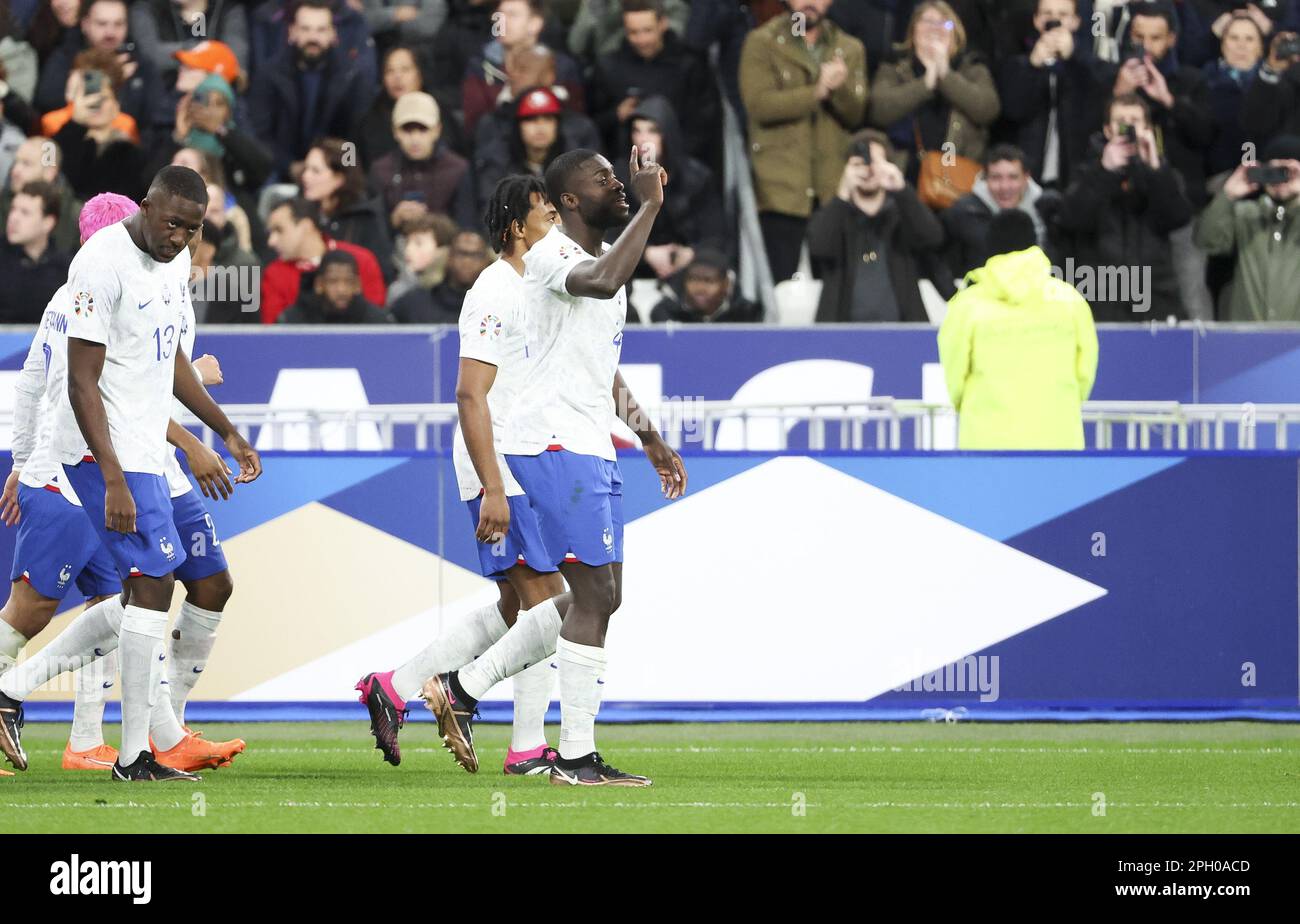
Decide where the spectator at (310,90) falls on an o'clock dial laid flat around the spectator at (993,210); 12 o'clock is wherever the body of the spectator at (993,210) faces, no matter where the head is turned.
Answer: the spectator at (310,90) is roughly at 3 o'clock from the spectator at (993,210).

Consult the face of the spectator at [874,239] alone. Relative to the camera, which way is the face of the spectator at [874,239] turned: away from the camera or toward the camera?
toward the camera

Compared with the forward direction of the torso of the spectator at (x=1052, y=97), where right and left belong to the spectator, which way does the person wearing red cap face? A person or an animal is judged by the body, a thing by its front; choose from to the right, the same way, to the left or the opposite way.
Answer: the same way

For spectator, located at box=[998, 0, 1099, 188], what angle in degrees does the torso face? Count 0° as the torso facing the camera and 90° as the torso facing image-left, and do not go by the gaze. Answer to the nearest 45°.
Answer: approximately 0°

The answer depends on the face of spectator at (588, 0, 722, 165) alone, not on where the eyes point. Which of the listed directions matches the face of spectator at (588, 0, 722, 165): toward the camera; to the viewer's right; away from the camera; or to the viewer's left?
toward the camera

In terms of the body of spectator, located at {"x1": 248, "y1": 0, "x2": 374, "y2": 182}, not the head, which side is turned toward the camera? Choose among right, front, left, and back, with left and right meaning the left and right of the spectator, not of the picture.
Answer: front

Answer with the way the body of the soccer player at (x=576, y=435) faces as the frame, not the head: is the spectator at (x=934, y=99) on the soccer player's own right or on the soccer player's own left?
on the soccer player's own left

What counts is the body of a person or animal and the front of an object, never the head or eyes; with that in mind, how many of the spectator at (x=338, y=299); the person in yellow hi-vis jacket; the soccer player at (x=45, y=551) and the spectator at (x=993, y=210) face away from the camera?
1

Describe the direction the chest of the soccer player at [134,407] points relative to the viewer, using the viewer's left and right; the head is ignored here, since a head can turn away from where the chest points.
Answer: facing the viewer and to the right of the viewer

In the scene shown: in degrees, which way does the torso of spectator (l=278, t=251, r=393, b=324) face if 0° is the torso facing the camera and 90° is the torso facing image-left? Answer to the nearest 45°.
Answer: approximately 0°

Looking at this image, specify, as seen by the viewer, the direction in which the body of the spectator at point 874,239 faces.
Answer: toward the camera

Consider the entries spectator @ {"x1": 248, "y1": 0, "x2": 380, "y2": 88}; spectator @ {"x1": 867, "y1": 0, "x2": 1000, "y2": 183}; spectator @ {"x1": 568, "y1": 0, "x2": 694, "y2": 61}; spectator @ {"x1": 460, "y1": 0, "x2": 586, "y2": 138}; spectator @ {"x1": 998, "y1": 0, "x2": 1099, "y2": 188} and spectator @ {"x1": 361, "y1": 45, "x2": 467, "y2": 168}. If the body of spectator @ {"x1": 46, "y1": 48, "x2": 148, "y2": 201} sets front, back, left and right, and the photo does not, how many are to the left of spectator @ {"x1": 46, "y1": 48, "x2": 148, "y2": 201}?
6

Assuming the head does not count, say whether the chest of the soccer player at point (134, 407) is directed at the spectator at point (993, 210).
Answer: no

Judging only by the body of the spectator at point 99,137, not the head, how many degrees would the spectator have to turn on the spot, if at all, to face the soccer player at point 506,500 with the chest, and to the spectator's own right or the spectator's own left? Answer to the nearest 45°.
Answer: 0° — they already face them

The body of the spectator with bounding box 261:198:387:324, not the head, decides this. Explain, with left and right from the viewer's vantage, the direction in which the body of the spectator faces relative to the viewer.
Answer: facing the viewer and to the left of the viewer

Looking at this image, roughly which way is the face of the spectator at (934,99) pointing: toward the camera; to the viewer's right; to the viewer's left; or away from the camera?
toward the camera

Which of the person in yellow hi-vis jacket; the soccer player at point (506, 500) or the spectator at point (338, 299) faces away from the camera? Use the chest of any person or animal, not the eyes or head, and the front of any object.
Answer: the person in yellow hi-vis jacket

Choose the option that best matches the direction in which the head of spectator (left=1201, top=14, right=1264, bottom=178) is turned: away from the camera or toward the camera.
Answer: toward the camera

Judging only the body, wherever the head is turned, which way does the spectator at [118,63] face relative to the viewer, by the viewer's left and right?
facing the viewer

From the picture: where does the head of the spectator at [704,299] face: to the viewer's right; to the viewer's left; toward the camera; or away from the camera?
toward the camera

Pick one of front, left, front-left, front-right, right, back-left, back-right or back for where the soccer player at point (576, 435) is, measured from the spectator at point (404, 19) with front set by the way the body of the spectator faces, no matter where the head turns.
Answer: front
